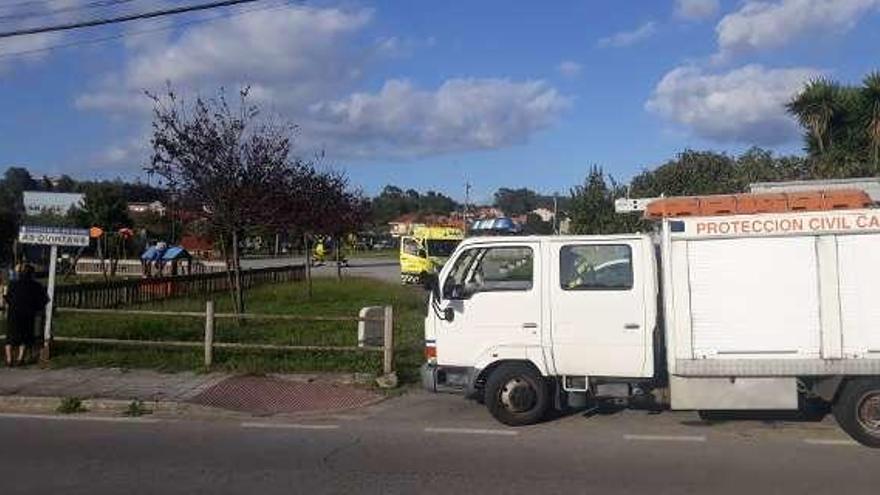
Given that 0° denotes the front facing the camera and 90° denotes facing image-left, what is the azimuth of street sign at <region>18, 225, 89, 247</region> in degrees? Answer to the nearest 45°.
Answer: approximately 0°

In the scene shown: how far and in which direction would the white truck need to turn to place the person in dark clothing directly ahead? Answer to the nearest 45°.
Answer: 0° — it already faces them

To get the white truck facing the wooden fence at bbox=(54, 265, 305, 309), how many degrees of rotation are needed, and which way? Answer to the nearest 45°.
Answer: approximately 45° to its right

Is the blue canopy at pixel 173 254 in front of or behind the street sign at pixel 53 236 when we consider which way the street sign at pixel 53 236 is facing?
behind

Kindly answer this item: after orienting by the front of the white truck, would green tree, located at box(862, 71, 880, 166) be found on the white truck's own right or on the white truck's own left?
on the white truck's own right

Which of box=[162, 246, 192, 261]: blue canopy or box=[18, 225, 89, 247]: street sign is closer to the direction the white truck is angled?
the street sign

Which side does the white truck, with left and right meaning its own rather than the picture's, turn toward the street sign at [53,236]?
front

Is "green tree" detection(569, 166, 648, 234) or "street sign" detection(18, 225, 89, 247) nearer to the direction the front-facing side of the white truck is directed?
the street sign

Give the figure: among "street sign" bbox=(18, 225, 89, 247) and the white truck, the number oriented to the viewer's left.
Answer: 1

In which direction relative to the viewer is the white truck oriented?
to the viewer's left

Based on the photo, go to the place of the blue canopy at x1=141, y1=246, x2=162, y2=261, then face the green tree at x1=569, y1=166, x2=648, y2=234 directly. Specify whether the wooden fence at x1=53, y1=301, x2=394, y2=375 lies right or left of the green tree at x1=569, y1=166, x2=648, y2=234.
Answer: right

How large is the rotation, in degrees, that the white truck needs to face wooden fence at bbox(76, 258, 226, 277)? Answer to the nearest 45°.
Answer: approximately 45° to its right

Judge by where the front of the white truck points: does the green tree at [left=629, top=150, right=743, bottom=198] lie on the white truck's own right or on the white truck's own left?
on the white truck's own right
